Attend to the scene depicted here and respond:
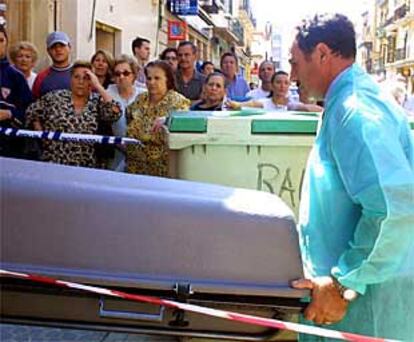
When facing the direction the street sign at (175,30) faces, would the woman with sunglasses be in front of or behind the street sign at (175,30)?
in front

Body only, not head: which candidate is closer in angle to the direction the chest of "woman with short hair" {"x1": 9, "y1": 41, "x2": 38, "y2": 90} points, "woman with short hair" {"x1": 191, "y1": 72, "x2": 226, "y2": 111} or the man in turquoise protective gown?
the man in turquoise protective gown

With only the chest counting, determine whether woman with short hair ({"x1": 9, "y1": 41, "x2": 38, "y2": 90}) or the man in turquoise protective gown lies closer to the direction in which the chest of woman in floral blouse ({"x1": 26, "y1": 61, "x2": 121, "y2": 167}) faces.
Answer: the man in turquoise protective gown

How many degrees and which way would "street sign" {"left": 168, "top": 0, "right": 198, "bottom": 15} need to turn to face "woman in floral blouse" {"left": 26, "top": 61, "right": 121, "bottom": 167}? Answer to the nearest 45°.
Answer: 0° — it already faces them

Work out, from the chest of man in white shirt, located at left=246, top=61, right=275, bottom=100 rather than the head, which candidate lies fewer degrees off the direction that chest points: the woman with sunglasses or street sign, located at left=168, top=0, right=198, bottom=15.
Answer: the woman with sunglasses

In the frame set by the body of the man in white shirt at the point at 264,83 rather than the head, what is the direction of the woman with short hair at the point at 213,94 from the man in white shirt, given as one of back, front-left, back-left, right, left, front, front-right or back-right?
front

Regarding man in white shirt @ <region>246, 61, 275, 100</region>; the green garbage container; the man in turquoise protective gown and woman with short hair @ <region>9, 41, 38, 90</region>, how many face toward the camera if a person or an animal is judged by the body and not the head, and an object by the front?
3

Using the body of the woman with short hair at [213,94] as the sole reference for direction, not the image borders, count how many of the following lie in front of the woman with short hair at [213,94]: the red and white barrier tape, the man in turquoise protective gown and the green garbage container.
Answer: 3

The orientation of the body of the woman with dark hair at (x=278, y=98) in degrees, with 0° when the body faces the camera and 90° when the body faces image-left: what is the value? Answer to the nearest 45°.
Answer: approximately 0°

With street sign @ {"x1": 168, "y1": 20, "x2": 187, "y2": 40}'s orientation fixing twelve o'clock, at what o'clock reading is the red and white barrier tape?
The red and white barrier tape is roughly at 12 o'clock from the street sign.

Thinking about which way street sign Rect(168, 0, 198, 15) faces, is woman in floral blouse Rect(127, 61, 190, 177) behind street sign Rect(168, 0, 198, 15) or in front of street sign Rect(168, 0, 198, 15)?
in front

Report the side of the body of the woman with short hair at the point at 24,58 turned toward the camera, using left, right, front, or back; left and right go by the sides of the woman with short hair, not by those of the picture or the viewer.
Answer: front

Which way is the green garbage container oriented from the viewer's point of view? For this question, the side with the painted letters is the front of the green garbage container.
toward the camera

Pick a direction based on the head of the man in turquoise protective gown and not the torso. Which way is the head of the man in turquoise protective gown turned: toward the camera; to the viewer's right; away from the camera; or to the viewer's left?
to the viewer's left
